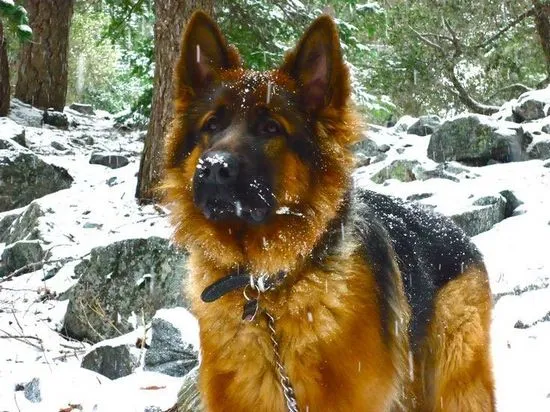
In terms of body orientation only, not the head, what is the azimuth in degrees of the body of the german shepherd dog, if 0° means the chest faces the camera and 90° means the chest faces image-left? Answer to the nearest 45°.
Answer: approximately 45°

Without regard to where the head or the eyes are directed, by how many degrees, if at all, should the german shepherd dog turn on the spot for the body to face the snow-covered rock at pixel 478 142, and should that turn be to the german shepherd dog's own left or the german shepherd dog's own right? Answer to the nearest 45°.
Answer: approximately 135° to the german shepherd dog's own right

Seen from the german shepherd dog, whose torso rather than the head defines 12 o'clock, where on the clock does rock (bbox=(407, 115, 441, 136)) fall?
The rock is roughly at 5 o'clock from the german shepherd dog.

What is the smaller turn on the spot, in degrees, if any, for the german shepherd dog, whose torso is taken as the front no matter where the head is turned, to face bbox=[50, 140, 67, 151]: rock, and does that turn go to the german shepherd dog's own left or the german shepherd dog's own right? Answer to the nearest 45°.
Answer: approximately 90° to the german shepherd dog's own right

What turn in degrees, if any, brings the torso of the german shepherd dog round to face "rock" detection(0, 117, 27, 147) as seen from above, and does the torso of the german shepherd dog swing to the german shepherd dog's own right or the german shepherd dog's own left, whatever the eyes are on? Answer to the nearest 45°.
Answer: approximately 90° to the german shepherd dog's own right

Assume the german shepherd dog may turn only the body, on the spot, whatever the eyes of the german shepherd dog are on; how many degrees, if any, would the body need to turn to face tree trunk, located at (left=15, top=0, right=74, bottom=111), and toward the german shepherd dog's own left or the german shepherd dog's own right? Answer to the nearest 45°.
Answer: approximately 90° to the german shepherd dog's own right

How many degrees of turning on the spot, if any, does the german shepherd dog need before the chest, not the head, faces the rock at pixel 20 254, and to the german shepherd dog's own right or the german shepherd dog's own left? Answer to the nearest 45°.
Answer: approximately 90° to the german shepherd dog's own right
